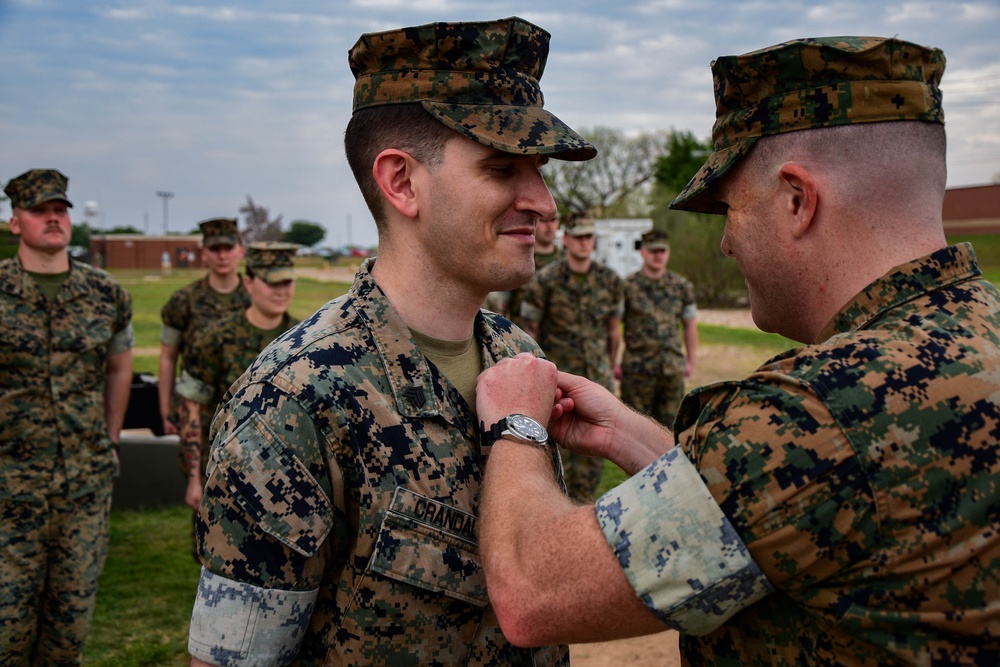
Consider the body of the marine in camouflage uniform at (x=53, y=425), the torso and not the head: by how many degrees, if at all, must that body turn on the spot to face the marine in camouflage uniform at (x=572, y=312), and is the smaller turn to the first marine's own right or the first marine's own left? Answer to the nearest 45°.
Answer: approximately 135° to the first marine's own left

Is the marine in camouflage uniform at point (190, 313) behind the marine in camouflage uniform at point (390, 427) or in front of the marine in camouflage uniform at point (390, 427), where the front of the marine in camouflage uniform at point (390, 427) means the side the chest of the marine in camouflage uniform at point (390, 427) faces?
behind

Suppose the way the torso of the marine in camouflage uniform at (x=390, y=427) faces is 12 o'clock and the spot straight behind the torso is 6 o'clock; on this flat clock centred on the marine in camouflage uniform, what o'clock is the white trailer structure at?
The white trailer structure is roughly at 8 o'clock from the marine in camouflage uniform.

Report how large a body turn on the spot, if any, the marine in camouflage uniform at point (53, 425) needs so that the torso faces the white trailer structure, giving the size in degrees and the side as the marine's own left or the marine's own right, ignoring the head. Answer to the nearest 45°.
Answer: approximately 135° to the marine's own left

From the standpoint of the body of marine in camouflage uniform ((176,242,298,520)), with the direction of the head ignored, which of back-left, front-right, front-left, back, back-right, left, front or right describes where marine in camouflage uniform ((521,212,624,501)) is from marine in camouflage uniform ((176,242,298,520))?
left

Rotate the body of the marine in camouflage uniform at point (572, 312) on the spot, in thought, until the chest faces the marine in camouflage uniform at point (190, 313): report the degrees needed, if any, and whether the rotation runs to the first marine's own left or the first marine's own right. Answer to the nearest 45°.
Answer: approximately 45° to the first marine's own right

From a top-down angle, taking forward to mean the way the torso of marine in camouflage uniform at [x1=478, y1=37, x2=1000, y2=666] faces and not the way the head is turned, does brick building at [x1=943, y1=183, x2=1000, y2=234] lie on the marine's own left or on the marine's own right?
on the marine's own right

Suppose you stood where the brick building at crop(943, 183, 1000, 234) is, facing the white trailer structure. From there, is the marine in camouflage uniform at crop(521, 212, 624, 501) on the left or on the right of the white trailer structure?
left
